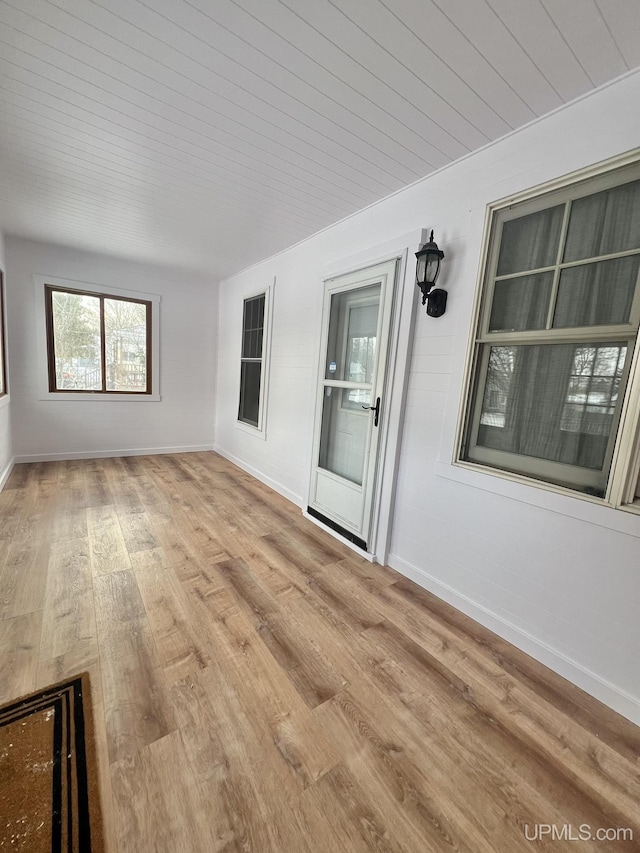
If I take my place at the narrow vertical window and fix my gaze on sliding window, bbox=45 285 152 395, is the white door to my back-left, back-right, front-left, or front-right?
back-left

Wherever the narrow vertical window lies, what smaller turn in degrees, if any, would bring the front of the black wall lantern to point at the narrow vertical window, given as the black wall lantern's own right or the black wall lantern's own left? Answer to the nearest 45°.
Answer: approximately 90° to the black wall lantern's own right

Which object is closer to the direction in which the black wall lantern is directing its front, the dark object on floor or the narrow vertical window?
the dark object on floor

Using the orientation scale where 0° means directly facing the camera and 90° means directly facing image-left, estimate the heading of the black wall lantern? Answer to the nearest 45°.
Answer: approximately 45°

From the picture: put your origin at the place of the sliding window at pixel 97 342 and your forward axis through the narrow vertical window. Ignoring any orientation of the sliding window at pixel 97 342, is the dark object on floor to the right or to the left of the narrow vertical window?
right

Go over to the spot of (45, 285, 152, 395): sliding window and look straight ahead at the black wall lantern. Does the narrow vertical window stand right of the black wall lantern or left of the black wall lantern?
left

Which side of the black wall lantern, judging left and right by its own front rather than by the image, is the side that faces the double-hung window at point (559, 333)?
left
